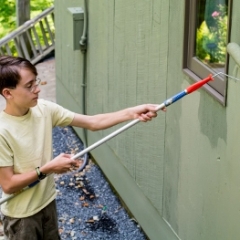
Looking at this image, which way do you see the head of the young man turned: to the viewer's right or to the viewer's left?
to the viewer's right

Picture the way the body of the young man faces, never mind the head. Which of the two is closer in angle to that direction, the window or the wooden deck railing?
the window

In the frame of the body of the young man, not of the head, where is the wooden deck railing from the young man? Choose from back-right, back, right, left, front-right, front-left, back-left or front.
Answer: back-left

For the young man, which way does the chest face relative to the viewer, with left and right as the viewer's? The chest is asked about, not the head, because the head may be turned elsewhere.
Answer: facing the viewer and to the right of the viewer
